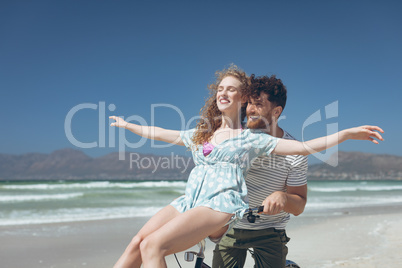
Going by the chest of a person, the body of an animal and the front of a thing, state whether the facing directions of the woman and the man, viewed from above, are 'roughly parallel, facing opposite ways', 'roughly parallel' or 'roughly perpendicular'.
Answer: roughly parallel

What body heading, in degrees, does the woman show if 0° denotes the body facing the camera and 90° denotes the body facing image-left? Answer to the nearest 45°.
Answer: approximately 45°

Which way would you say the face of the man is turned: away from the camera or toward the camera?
toward the camera

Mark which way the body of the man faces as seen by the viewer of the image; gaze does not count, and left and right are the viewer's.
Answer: facing the viewer and to the left of the viewer
